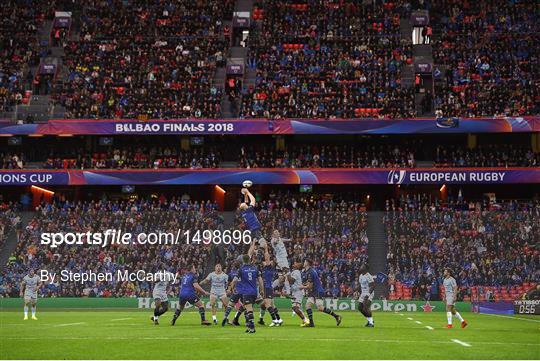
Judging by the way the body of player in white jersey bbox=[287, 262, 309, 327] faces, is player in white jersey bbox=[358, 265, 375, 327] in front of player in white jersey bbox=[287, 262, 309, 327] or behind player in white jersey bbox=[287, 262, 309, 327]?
behind

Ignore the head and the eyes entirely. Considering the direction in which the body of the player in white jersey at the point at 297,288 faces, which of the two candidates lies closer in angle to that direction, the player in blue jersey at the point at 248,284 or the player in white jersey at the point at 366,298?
the player in blue jersey

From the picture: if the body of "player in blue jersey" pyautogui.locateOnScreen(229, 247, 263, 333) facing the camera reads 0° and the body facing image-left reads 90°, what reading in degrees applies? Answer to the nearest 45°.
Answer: approximately 180°

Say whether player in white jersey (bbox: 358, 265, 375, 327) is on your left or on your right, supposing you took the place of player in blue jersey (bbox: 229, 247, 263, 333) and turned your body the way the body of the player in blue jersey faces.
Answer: on your right

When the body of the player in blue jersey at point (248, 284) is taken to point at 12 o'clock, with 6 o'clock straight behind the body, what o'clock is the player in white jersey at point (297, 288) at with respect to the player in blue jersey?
The player in white jersey is roughly at 1 o'clock from the player in blue jersey.

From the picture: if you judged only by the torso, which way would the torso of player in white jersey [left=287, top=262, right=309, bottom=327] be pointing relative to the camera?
to the viewer's left
